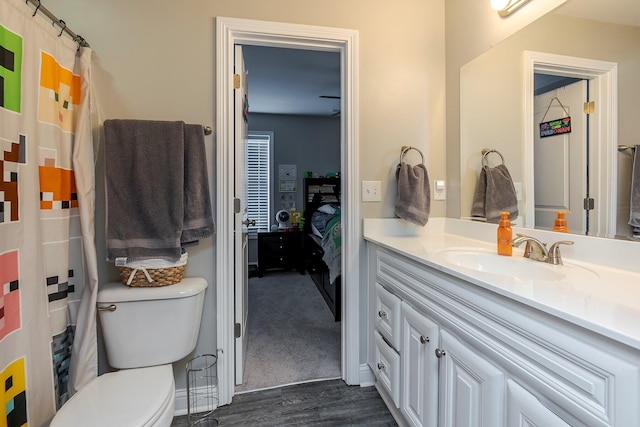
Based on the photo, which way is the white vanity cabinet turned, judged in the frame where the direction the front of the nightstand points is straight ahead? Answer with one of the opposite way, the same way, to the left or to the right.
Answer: to the right

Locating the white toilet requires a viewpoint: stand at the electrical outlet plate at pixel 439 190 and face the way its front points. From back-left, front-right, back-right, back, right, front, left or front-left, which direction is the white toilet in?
front-right

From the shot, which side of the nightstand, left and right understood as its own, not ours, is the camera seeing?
front

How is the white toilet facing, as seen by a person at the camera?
facing the viewer and to the left of the viewer

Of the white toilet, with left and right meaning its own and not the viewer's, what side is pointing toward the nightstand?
back

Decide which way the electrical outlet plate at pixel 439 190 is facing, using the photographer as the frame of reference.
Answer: facing the viewer

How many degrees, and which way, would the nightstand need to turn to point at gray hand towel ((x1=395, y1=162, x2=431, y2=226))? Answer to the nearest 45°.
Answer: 0° — it already faces it

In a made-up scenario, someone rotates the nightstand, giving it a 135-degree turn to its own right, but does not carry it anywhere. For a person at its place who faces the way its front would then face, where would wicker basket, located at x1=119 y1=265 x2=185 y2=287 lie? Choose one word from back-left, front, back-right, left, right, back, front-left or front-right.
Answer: back-left

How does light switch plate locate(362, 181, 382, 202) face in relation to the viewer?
toward the camera

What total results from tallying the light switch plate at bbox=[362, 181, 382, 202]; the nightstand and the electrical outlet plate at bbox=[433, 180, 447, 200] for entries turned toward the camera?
3

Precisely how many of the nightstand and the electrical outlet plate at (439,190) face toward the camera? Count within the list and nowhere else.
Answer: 2
